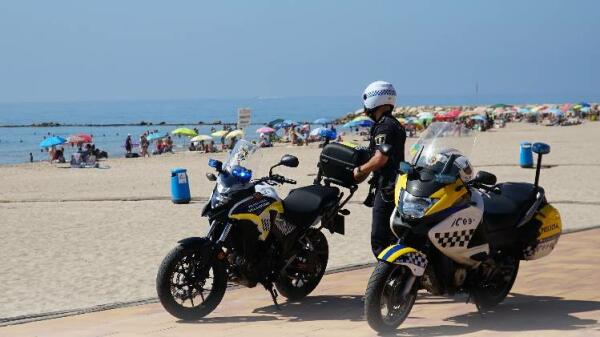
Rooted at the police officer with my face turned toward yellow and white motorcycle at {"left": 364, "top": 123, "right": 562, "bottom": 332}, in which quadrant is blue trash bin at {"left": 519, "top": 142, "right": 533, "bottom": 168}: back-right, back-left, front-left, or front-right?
back-left

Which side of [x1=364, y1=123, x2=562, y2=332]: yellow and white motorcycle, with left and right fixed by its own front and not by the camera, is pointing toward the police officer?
right

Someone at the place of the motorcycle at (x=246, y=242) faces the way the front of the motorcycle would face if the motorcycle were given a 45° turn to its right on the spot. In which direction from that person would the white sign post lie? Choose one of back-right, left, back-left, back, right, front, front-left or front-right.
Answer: right

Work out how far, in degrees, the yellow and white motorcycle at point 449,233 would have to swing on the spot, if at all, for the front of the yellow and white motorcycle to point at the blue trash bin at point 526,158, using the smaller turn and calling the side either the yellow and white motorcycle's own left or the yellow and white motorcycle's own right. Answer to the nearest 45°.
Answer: approximately 135° to the yellow and white motorcycle's own right

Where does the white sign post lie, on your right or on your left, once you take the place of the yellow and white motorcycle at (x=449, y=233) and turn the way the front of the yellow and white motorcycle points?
on your right

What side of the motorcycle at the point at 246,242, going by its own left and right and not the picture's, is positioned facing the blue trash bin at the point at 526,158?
back

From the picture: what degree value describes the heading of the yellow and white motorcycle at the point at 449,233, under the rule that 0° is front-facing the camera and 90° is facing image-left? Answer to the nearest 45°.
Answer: approximately 45°

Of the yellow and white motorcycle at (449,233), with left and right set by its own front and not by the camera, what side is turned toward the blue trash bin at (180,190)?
right

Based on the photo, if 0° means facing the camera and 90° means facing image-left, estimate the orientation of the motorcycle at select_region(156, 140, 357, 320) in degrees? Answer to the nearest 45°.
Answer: approximately 45°
